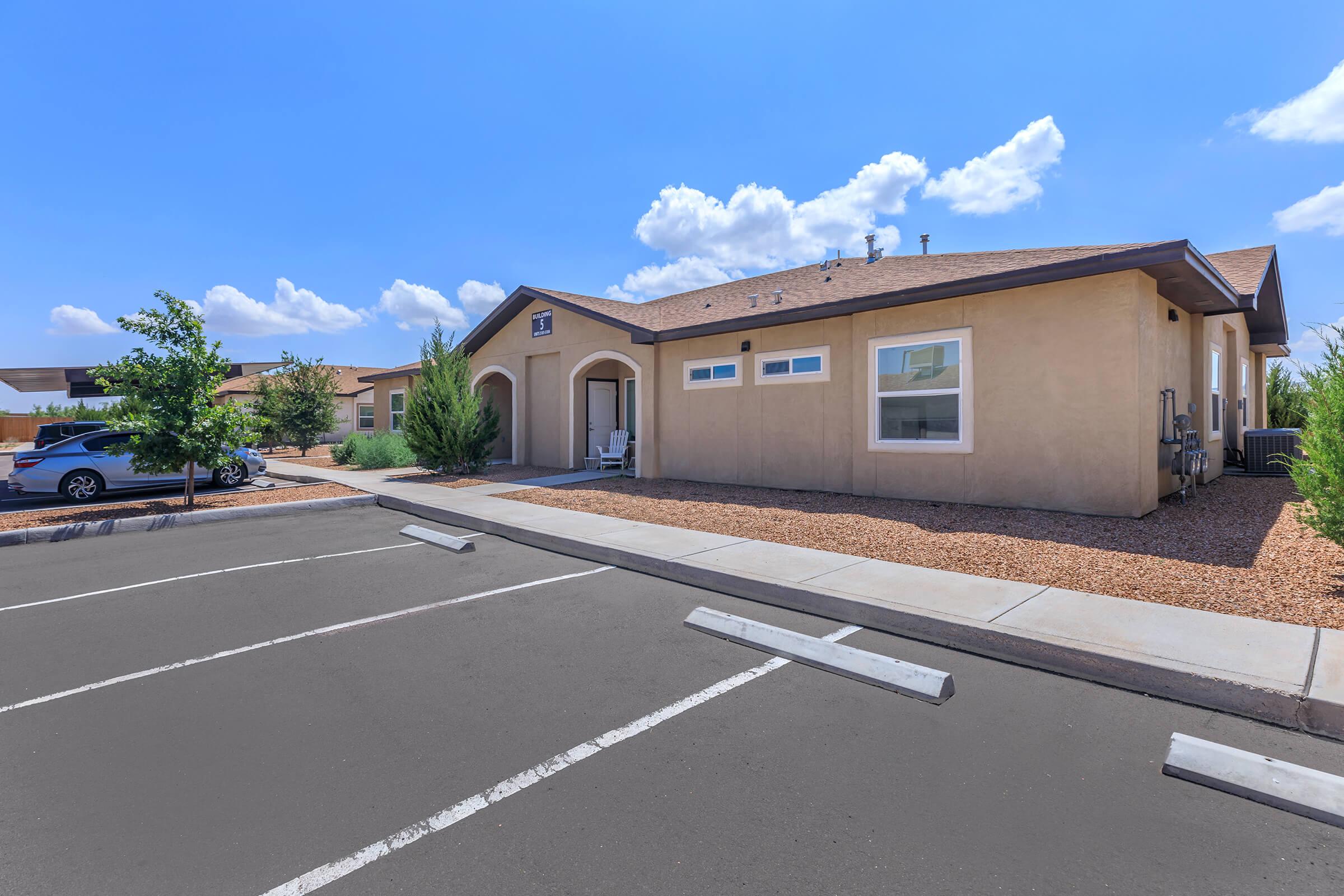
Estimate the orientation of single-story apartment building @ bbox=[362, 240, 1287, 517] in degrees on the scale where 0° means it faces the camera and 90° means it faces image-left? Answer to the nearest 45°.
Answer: approximately 45°

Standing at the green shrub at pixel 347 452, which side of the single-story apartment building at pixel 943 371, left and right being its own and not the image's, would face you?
right

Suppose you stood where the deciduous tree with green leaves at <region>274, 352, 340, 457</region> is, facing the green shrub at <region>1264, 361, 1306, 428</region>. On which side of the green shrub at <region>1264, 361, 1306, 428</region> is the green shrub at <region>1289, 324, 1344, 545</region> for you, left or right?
right

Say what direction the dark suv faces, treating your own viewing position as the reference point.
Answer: facing to the right of the viewer

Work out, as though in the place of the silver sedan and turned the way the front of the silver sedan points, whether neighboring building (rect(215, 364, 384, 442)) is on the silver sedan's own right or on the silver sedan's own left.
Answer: on the silver sedan's own left

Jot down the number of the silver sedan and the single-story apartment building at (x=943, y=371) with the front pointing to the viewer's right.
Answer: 1

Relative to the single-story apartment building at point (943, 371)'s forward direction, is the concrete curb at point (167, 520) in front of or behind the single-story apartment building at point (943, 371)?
in front

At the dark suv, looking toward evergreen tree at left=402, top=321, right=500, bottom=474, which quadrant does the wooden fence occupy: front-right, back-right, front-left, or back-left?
back-left

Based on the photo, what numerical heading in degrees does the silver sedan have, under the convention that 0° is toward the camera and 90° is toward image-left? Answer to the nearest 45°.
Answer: approximately 270°

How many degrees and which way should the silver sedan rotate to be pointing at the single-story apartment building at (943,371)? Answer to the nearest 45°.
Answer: approximately 45° to its right
